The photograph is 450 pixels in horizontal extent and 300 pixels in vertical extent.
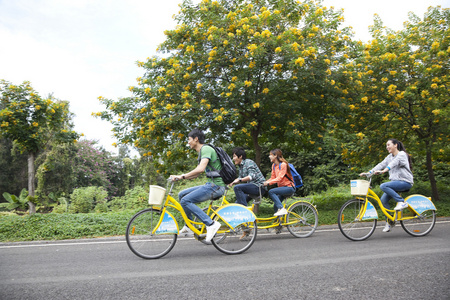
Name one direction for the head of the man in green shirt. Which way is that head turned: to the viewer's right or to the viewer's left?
to the viewer's left

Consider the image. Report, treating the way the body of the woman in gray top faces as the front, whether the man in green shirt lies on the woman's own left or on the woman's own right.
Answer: on the woman's own left

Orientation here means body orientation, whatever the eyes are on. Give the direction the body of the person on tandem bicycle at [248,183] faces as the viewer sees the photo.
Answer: to the viewer's left

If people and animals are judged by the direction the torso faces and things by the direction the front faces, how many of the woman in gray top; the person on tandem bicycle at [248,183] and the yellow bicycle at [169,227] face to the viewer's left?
3

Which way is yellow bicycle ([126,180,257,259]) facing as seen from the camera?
to the viewer's left

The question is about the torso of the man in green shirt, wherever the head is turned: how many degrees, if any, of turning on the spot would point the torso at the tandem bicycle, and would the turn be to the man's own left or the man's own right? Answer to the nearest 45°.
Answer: approximately 135° to the man's own right

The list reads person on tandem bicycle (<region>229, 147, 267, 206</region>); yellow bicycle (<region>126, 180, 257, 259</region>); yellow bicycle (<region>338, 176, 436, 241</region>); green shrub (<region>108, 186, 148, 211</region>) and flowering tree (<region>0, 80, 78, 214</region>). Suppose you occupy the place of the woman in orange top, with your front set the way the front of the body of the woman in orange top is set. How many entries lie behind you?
1

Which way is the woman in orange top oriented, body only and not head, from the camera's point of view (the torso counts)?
to the viewer's left

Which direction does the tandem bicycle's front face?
to the viewer's left

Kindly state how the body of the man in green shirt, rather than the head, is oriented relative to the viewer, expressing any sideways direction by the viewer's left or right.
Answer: facing to the left of the viewer

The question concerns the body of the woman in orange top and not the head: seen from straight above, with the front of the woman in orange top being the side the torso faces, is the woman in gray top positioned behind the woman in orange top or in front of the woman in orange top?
behind

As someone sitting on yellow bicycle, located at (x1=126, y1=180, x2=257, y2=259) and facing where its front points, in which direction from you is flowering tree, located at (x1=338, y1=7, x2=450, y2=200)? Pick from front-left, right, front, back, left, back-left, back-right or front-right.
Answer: back-right

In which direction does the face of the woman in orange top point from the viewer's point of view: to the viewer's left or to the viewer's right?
to the viewer's left

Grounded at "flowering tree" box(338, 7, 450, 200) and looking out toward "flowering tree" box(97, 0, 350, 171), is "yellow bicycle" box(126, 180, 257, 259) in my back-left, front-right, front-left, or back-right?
front-left
